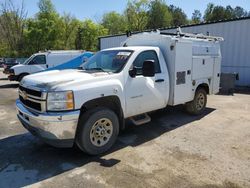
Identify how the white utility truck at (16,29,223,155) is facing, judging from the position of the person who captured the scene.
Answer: facing the viewer and to the left of the viewer

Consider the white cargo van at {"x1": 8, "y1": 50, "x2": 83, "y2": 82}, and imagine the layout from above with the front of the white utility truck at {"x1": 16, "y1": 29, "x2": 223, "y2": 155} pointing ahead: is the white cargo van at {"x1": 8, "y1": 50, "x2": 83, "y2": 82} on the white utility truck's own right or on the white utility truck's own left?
on the white utility truck's own right
